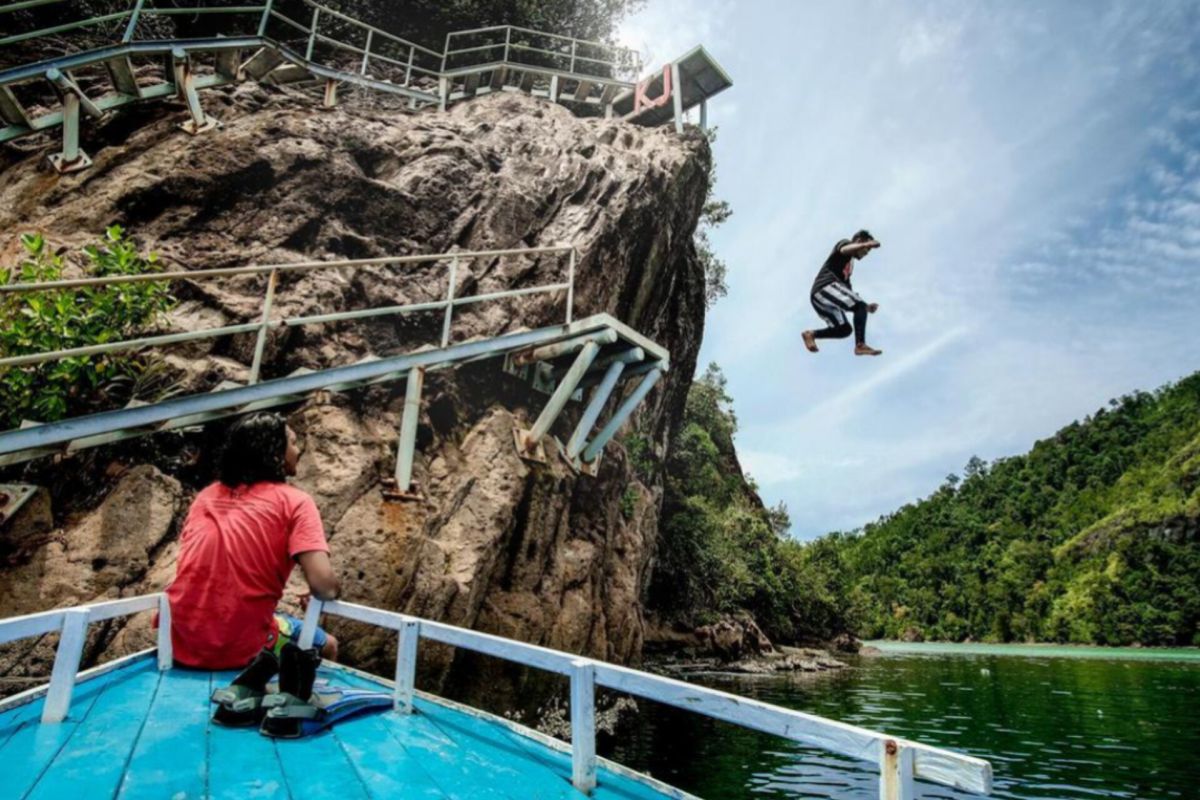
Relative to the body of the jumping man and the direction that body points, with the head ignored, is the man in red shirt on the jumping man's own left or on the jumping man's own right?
on the jumping man's own right

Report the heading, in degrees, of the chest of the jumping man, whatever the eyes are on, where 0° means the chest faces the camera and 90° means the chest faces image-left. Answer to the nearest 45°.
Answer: approximately 270°

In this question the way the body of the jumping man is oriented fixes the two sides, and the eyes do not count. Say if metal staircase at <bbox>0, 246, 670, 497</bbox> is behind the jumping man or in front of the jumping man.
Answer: behind

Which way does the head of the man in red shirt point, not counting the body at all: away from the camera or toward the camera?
away from the camera

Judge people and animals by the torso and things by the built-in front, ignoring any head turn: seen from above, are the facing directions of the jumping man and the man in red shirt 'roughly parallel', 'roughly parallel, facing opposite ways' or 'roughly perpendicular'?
roughly perpendicular

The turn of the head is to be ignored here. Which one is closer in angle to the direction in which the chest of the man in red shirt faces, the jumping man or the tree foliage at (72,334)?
the jumping man

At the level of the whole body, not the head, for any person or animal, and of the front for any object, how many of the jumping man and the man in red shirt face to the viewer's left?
0

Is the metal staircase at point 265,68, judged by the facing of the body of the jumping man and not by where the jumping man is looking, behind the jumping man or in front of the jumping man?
behind

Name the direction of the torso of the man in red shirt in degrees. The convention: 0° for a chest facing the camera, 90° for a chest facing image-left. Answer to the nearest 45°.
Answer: approximately 225°
